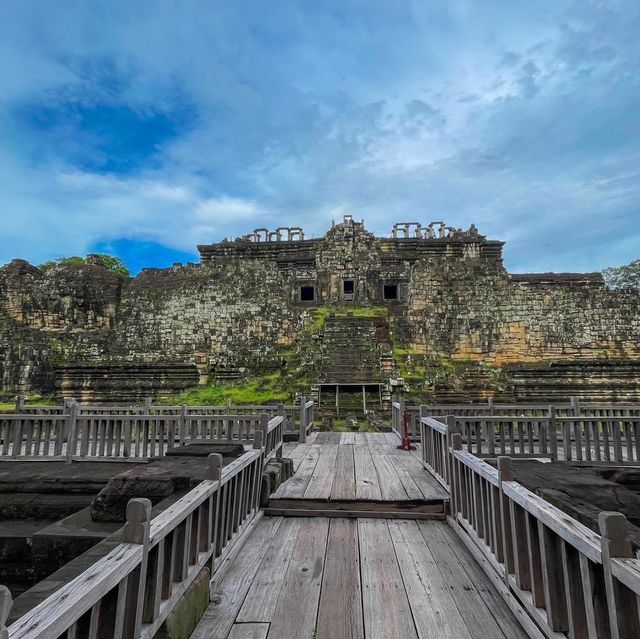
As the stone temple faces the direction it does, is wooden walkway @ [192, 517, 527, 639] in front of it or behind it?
in front

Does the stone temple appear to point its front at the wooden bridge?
yes

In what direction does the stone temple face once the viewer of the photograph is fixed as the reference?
facing the viewer
